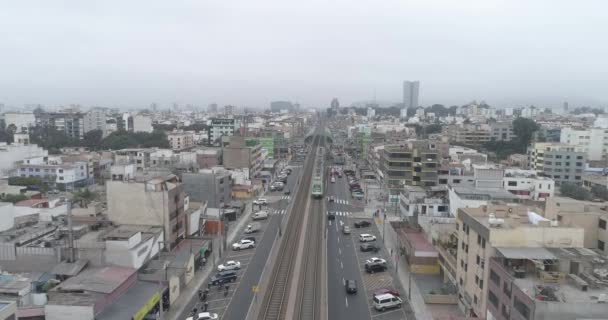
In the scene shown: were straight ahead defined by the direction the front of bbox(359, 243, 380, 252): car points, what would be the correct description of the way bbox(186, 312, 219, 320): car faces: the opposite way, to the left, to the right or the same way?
the opposite way

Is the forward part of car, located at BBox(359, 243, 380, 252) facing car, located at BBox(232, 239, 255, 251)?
no

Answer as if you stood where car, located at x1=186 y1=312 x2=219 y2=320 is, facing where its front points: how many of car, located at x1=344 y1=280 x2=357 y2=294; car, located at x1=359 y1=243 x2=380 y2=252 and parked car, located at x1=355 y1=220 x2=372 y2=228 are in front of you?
0

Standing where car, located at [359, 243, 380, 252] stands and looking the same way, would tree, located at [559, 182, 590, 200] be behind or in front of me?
in front

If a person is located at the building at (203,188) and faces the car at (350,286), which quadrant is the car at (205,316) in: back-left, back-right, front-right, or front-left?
front-right
